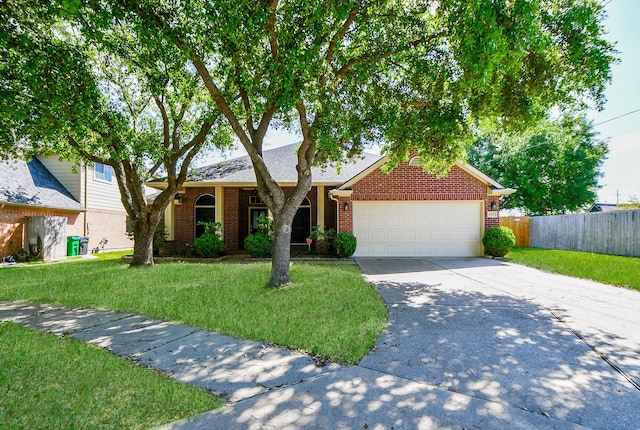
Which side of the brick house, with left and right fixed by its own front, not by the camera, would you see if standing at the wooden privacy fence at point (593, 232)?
left

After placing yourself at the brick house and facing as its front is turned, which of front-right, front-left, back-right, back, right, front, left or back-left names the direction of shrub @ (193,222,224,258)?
right

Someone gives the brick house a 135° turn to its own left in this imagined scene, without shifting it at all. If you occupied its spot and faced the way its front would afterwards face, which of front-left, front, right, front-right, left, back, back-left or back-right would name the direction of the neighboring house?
back-left

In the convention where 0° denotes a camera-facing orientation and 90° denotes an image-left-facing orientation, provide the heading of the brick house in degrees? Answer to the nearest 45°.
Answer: approximately 0°

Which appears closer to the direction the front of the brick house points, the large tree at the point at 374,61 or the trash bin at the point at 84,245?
the large tree

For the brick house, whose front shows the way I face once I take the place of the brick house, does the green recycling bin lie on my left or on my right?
on my right

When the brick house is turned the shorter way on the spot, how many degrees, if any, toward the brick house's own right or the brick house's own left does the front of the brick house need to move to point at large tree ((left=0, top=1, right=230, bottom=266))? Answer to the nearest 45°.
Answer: approximately 45° to the brick house's own right

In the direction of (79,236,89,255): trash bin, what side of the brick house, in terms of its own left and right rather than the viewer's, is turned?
right

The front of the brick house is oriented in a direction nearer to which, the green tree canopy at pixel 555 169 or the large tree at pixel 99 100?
the large tree

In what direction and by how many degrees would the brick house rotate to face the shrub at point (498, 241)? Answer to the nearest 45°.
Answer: approximately 90° to its left

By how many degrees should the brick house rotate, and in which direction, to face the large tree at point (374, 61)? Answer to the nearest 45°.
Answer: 0° — it already faces it
